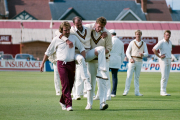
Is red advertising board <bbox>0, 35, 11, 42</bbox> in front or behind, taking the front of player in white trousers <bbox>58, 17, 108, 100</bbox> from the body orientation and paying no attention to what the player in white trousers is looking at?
behind

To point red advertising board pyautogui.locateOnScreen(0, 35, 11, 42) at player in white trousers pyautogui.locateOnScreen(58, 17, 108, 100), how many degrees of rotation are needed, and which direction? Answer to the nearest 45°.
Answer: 0° — it already faces them

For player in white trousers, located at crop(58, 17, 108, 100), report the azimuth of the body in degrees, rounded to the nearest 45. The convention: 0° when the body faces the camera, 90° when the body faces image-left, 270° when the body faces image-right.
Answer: approximately 0°

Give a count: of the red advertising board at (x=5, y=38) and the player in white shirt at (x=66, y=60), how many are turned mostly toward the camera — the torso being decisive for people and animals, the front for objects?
2
